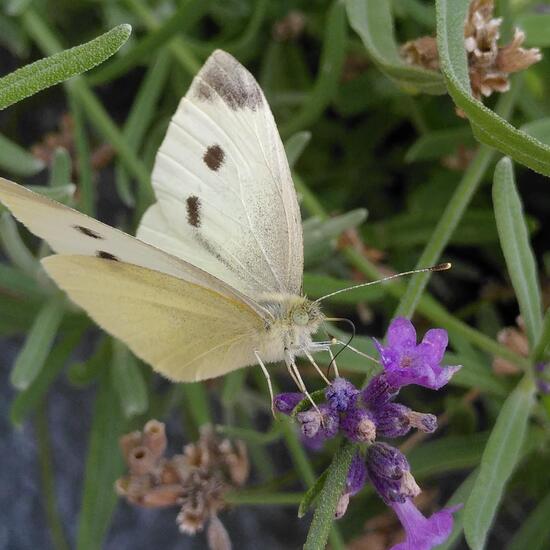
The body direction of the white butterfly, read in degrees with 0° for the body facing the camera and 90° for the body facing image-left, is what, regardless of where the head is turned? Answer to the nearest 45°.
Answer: approximately 270°
